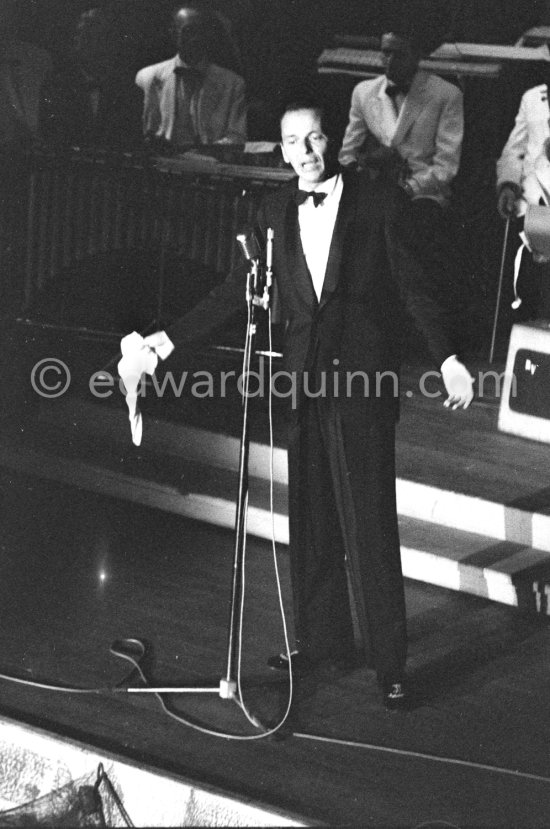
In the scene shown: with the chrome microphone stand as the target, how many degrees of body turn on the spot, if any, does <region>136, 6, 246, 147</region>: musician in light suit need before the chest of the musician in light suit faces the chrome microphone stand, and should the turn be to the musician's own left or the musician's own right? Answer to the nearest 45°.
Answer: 0° — they already face it

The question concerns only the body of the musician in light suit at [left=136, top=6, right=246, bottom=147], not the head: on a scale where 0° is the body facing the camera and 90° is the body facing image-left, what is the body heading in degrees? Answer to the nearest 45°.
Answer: approximately 0°

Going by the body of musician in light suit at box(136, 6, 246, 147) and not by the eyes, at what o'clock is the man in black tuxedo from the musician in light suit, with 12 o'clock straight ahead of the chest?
The man in black tuxedo is roughly at 12 o'clock from the musician in light suit.

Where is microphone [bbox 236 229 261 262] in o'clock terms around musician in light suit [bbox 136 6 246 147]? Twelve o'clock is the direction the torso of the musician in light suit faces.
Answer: The microphone is roughly at 12 o'clock from the musician in light suit.

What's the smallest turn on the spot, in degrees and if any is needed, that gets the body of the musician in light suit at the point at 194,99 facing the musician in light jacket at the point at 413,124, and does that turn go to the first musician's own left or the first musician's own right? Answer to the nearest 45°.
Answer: approximately 45° to the first musician's own left
